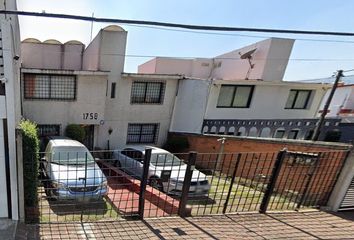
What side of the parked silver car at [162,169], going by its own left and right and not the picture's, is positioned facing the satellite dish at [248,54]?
left

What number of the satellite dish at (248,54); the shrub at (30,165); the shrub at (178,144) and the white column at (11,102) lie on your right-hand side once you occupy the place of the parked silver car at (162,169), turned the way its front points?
2

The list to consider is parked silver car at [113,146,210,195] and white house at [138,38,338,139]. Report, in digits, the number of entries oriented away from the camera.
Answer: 0

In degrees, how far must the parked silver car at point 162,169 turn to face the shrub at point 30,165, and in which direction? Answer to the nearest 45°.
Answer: approximately 90° to its right

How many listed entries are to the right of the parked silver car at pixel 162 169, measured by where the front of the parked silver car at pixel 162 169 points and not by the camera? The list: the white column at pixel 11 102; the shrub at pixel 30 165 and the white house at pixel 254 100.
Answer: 2

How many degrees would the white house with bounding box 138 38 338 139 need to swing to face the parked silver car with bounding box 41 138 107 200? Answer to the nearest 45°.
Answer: approximately 45° to its right

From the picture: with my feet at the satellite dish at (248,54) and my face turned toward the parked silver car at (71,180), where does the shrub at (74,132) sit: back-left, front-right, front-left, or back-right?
front-right

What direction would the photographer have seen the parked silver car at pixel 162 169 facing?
facing the viewer and to the right of the viewer

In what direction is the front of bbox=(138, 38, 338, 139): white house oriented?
toward the camera

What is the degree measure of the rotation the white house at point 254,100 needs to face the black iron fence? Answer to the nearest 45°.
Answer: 0° — it already faces it
